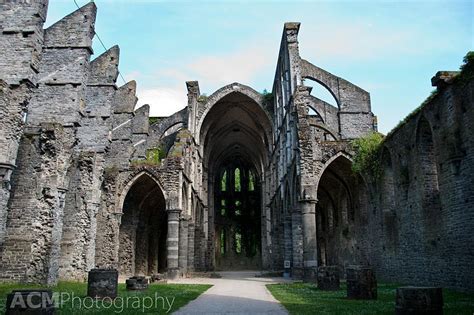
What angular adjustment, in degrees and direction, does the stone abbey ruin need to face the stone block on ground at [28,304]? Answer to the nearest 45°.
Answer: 0° — it already faces it

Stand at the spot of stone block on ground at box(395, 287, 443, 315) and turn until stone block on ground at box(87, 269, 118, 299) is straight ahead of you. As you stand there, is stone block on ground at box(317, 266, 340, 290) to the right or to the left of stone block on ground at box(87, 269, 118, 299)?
right

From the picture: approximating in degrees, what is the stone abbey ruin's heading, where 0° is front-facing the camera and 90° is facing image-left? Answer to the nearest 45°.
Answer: approximately 0°
